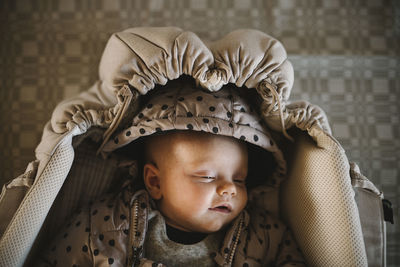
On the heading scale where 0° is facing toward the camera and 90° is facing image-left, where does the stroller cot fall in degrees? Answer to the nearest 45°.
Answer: approximately 0°
